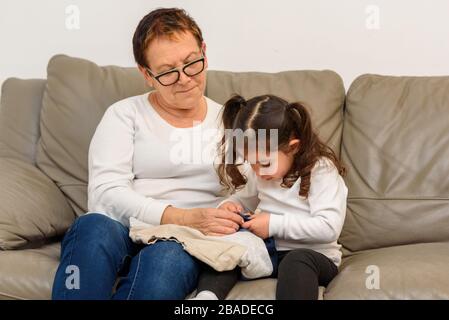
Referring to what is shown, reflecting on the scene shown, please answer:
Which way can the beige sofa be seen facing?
toward the camera

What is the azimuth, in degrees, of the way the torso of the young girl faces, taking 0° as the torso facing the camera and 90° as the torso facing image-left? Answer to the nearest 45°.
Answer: approximately 45°

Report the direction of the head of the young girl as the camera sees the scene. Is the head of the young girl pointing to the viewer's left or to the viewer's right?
to the viewer's left

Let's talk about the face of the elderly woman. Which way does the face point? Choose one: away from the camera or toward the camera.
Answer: toward the camera
